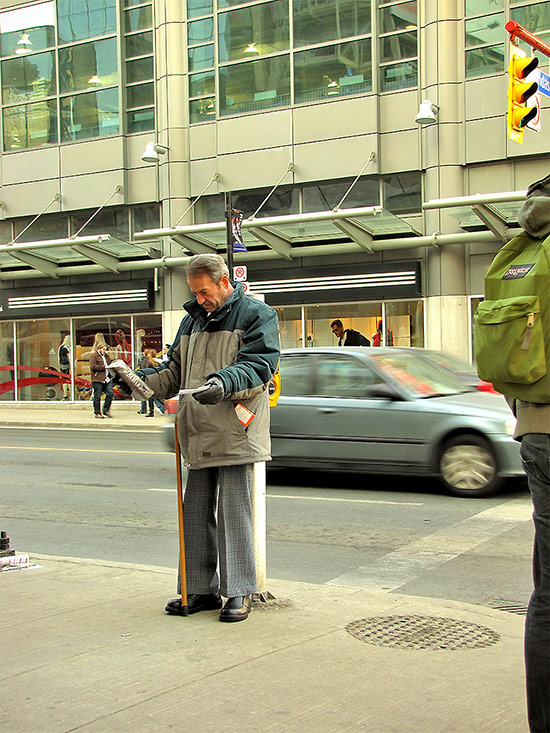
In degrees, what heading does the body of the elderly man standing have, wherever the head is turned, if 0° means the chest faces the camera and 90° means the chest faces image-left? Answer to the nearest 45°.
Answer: approximately 45°

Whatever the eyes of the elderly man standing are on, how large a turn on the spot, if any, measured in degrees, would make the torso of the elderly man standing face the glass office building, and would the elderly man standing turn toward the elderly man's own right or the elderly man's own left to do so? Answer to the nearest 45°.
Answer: approximately 135° to the elderly man's own right

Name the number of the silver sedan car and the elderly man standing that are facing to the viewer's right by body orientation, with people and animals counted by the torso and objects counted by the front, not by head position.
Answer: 1

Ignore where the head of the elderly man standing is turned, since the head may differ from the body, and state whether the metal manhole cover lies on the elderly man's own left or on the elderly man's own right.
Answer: on the elderly man's own left

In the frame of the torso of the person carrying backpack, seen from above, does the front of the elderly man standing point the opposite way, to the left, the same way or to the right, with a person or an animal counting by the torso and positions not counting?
the opposite way

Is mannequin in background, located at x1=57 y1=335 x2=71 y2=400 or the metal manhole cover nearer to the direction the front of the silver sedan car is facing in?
the metal manhole cover

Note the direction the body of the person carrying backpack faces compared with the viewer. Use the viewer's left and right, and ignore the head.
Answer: facing away from the viewer and to the right of the viewer

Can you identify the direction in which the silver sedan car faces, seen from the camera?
facing to the right of the viewer

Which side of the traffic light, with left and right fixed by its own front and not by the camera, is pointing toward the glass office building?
back

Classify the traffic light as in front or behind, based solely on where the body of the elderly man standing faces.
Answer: behind

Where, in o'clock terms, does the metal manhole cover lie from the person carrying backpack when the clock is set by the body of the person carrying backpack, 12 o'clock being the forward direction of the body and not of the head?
The metal manhole cover is roughly at 10 o'clock from the person carrying backpack.

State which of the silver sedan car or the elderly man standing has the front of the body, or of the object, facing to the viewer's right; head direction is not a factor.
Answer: the silver sedan car

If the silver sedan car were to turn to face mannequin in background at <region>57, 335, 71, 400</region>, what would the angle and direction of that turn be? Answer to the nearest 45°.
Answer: approximately 135° to its left

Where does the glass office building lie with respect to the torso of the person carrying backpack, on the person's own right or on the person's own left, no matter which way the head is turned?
on the person's own left

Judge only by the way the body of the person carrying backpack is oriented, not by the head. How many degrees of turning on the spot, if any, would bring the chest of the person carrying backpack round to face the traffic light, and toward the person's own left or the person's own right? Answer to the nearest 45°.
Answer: approximately 45° to the person's own left
